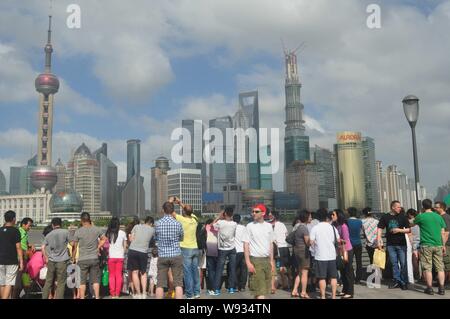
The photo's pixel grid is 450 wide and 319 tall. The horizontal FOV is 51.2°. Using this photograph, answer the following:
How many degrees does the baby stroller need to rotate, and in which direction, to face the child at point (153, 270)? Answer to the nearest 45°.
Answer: approximately 90° to its right

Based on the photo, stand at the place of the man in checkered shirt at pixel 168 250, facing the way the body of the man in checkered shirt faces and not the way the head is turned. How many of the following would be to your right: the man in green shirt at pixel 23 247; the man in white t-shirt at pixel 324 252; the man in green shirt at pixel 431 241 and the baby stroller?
2

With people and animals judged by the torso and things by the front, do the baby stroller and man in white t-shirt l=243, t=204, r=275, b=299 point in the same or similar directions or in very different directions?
very different directions

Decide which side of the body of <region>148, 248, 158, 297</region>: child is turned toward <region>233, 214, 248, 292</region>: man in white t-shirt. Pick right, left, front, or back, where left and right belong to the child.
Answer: right

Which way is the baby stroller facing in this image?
away from the camera

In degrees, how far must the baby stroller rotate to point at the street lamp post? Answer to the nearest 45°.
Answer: approximately 90° to its right

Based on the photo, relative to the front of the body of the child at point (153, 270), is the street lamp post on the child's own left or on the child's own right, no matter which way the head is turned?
on the child's own right

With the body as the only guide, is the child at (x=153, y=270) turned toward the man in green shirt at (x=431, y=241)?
no

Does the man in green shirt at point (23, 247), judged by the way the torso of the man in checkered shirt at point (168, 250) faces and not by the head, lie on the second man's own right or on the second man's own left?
on the second man's own left

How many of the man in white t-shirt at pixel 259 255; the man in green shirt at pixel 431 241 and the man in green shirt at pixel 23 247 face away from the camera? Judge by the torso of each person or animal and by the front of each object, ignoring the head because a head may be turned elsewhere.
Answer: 1

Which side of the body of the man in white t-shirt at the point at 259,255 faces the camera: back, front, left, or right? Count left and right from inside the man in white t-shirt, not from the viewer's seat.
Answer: front

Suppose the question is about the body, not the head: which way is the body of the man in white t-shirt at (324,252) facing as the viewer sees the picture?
away from the camera

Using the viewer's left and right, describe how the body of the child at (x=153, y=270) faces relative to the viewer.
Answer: facing away from the viewer

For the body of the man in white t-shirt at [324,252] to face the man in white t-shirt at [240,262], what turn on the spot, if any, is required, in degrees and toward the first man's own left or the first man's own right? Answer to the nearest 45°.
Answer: approximately 45° to the first man's own left
